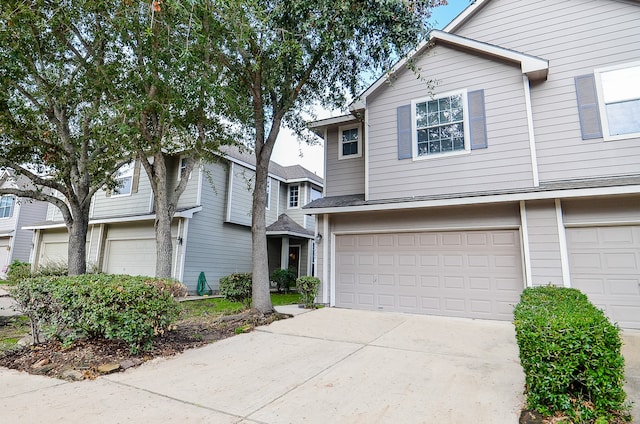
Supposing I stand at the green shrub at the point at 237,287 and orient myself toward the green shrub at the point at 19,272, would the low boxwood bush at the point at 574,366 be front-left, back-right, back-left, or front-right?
back-left

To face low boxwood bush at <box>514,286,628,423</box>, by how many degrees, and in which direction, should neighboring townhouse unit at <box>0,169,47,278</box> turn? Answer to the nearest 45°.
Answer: approximately 45° to its left

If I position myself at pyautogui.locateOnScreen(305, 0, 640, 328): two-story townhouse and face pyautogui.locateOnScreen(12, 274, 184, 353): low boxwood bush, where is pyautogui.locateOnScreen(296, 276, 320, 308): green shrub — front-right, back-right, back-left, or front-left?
front-right

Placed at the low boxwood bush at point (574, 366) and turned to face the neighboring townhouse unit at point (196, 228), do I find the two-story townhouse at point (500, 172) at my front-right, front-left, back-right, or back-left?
front-right

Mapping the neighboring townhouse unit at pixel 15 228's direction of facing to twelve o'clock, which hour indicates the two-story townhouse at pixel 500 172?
The two-story townhouse is roughly at 10 o'clock from the neighboring townhouse unit.

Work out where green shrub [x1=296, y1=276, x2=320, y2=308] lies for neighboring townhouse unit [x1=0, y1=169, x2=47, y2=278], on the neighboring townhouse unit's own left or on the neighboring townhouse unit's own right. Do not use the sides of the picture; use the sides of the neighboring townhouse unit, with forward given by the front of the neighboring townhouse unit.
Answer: on the neighboring townhouse unit's own left

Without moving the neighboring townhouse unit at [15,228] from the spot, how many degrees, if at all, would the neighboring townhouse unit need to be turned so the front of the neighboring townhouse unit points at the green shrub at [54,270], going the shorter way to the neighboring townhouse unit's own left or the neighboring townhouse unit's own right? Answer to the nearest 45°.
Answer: approximately 45° to the neighboring townhouse unit's own left

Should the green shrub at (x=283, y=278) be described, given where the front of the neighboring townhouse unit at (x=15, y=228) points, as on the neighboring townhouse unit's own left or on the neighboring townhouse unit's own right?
on the neighboring townhouse unit's own left

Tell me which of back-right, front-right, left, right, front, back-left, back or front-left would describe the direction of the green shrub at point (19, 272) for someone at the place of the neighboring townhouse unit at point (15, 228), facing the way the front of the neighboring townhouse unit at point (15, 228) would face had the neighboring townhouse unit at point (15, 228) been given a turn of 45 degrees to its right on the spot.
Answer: left

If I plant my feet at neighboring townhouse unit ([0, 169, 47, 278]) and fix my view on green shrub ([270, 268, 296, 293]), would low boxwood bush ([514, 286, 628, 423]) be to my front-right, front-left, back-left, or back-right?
front-right

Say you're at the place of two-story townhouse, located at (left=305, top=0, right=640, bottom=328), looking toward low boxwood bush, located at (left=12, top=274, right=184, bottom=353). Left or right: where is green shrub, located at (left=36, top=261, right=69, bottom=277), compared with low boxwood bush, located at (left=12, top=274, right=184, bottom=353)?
right

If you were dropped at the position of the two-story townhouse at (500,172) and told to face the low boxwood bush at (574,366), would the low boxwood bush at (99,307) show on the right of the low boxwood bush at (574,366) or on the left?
right

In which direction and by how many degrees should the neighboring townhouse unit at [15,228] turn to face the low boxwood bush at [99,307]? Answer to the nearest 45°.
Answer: approximately 45° to its left

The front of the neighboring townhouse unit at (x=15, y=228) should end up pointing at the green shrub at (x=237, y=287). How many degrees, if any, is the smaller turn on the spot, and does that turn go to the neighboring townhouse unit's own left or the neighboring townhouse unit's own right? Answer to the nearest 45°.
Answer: approximately 45° to the neighboring townhouse unit's own left

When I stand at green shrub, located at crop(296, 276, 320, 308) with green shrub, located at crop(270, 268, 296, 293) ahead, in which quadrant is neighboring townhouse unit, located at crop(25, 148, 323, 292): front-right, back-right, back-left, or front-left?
front-left
